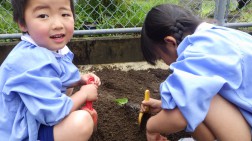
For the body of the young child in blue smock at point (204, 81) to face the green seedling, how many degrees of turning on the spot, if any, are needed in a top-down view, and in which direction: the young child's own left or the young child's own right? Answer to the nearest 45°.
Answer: approximately 45° to the young child's own right

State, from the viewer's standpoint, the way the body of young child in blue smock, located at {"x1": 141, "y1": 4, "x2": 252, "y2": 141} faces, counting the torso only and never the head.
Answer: to the viewer's left

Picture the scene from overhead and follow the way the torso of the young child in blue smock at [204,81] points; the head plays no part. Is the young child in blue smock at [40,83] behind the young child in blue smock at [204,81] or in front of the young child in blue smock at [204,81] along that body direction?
in front

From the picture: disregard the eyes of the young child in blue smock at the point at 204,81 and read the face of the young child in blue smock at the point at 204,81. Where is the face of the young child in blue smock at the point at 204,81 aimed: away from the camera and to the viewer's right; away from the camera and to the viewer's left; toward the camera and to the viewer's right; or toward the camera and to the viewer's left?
away from the camera and to the viewer's left

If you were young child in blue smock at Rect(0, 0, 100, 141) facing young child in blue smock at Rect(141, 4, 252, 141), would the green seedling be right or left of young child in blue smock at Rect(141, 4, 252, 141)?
left
